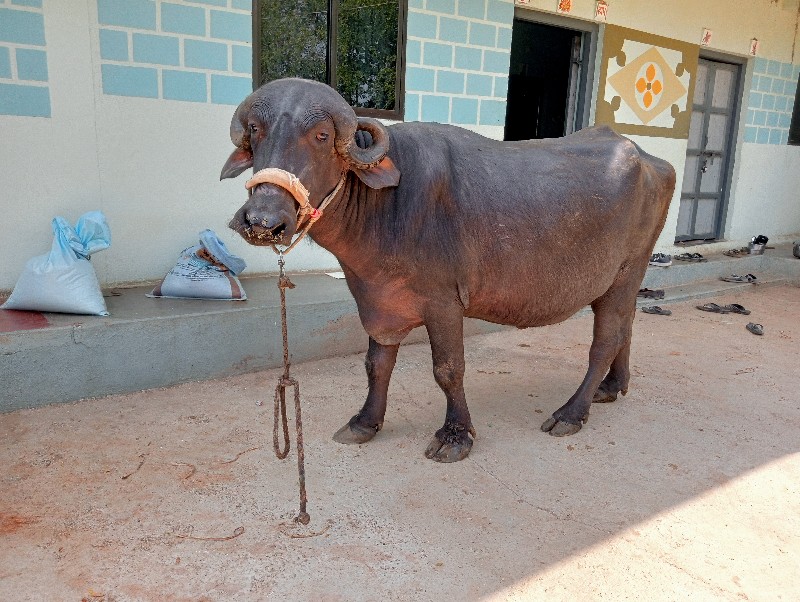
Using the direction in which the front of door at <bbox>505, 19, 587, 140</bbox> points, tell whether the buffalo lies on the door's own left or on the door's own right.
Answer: on the door's own right

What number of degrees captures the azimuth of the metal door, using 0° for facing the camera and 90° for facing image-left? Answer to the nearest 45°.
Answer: approximately 315°

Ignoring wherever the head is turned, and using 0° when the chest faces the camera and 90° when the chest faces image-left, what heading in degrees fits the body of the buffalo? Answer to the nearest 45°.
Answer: approximately 45°

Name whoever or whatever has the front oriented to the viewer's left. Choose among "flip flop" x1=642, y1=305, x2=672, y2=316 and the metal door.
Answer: the flip flop

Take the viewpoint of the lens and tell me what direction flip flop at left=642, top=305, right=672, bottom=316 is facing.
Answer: facing to the left of the viewer

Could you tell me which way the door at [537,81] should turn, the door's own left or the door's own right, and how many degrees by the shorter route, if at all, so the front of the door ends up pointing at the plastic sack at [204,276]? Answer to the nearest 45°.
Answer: approximately 45° to the door's own right

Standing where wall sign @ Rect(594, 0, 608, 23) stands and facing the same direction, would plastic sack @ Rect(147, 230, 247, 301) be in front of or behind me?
in front
